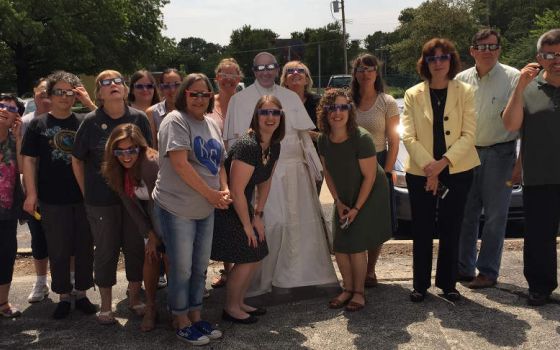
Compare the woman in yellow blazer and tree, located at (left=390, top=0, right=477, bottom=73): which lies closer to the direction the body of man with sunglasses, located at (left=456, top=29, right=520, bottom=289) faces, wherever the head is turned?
the woman in yellow blazer

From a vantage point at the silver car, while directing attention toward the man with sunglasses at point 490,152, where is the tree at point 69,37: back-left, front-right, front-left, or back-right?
back-right

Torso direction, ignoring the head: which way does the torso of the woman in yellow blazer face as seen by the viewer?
toward the camera

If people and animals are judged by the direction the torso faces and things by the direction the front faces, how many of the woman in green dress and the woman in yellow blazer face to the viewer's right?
0

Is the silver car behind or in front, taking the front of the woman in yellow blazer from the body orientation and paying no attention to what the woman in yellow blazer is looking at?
behind

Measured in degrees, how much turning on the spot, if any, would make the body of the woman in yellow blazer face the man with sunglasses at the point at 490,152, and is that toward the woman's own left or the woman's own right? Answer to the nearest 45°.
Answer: approximately 135° to the woman's own left

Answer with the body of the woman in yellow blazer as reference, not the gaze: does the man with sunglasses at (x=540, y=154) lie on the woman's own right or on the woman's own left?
on the woman's own left

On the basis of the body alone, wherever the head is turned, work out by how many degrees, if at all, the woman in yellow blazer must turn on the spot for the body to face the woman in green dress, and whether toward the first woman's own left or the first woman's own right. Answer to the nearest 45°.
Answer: approximately 90° to the first woman's own right

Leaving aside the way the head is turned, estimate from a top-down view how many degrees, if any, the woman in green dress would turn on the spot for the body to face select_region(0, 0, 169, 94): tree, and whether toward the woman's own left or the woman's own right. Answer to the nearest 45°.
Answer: approximately 90° to the woman's own right

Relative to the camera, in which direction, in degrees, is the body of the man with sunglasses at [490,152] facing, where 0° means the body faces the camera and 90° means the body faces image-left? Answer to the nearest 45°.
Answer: approximately 45°

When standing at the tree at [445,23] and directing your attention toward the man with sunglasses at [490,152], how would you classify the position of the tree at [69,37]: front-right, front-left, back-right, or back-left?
front-right

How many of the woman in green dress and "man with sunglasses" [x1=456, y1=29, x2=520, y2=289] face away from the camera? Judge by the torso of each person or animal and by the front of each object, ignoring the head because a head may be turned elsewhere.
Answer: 0

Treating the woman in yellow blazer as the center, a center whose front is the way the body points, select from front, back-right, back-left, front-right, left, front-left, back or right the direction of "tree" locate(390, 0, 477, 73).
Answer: back

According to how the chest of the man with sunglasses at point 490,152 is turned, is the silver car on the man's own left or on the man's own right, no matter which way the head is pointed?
on the man's own right

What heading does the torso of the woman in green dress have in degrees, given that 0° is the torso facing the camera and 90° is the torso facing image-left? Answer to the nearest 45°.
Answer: approximately 45°
